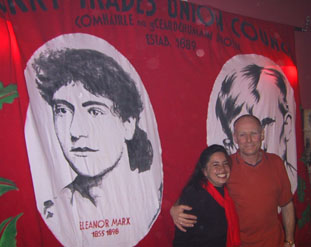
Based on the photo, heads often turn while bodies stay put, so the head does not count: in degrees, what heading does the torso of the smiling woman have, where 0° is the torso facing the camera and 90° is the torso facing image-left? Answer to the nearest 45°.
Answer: approximately 315°
